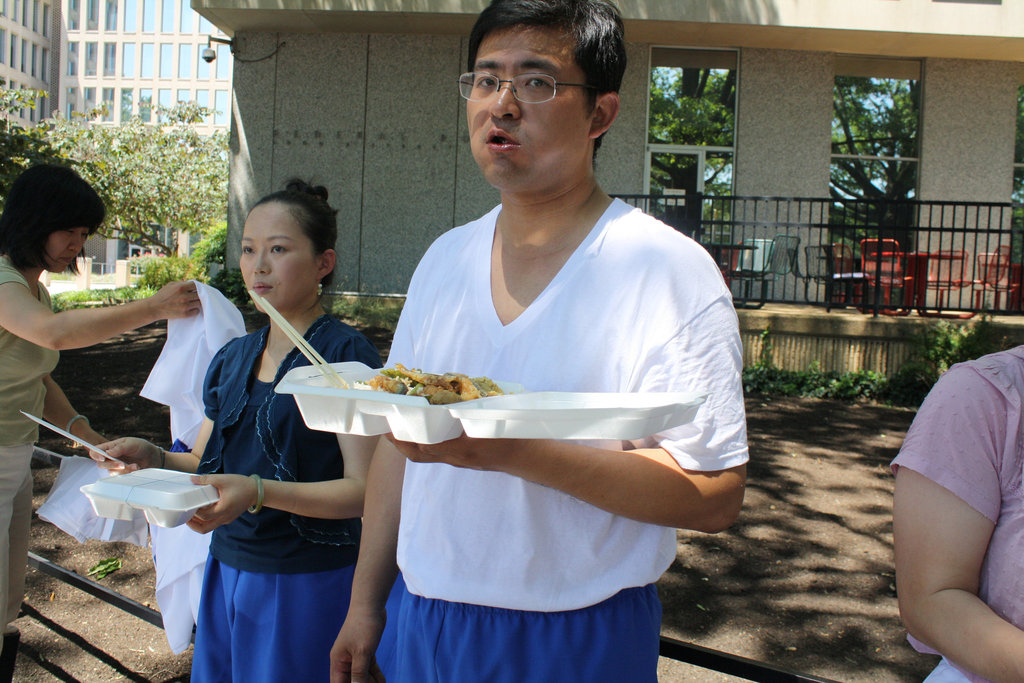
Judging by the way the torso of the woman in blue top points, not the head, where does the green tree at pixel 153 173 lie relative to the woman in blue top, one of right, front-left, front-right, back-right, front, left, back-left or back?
back-right

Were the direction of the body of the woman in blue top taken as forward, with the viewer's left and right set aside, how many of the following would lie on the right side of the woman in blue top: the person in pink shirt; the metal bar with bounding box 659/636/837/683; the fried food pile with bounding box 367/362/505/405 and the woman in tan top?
1

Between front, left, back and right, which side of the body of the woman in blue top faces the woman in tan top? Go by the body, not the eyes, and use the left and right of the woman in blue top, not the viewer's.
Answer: right

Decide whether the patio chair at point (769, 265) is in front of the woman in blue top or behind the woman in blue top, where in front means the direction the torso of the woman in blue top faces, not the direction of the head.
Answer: behind

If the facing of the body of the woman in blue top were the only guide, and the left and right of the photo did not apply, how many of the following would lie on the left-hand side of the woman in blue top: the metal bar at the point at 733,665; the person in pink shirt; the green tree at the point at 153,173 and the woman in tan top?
2

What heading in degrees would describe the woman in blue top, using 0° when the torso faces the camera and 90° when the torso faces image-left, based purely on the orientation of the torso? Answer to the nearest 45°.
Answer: approximately 45°

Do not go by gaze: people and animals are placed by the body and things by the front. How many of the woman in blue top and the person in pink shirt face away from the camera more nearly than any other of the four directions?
0
